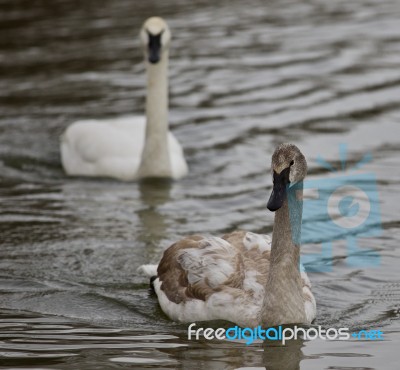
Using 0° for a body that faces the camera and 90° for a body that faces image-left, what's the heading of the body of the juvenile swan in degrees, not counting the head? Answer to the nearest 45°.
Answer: approximately 315°

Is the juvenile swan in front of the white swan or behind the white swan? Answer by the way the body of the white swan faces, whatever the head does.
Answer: in front

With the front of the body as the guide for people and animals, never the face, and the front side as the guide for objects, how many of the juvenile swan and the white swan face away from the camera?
0
